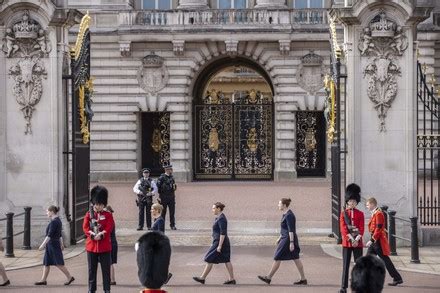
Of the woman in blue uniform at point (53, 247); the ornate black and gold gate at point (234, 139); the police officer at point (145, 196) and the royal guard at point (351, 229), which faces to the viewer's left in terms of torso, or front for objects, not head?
the woman in blue uniform

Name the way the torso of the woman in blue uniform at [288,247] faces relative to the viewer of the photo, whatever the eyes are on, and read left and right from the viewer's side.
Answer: facing to the left of the viewer

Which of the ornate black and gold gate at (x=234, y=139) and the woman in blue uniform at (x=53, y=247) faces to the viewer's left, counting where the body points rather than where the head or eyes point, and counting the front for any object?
the woman in blue uniform

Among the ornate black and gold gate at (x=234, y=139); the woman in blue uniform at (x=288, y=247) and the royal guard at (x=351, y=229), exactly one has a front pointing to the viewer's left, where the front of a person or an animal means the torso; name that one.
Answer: the woman in blue uniform

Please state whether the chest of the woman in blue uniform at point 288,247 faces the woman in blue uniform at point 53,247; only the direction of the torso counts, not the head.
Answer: yes

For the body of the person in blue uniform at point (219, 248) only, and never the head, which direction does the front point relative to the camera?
to the viewer's left

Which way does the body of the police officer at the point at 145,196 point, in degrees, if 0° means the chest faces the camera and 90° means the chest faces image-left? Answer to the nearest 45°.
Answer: approximately 0°

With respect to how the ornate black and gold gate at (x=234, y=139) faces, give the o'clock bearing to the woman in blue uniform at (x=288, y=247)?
The woman in blue uniform is roughly at 12 o'clock from the ornate black and gold gate.

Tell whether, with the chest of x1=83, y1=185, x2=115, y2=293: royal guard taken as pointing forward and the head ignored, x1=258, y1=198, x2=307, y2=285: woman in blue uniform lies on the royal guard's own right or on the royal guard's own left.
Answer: on the royal guard's own left
